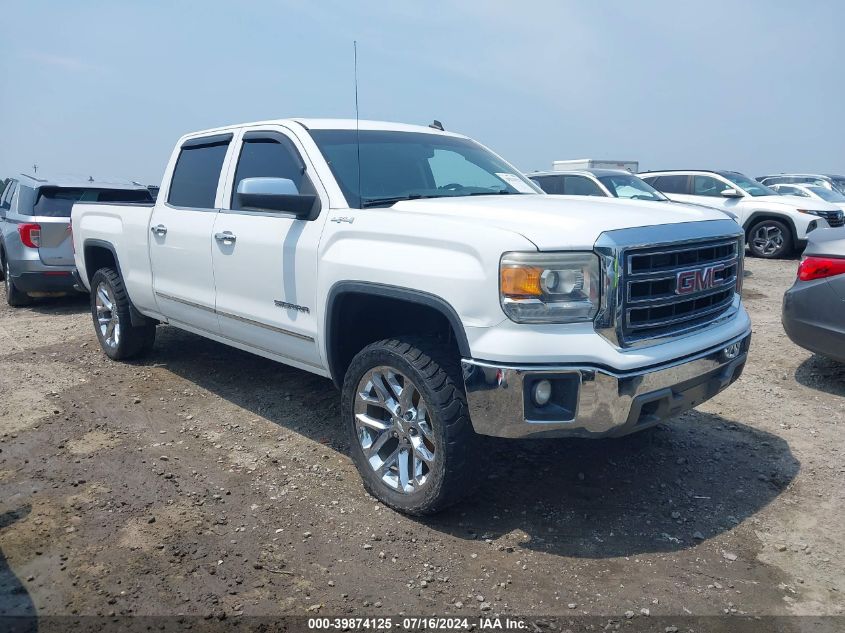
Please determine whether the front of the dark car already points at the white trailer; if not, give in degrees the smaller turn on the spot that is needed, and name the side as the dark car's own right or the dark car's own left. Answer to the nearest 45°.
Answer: approximately 45° to the dark car's own left

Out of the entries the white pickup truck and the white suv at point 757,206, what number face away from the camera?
0

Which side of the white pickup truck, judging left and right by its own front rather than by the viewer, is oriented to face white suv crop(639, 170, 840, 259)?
left

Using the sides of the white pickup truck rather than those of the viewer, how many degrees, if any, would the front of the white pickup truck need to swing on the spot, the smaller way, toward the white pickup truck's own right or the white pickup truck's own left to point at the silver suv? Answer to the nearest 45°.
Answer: approximately 180°

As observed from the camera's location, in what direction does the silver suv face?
facing away from the viewer and to the left of the viewer

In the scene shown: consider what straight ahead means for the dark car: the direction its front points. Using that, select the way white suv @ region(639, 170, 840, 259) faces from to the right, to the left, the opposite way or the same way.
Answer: to the right

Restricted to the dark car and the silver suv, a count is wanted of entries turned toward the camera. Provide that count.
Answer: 0

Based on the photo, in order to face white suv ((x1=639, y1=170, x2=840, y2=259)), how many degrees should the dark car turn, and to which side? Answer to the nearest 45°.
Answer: approximately 45° to its left

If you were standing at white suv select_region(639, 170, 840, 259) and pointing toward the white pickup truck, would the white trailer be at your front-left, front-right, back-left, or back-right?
back-right

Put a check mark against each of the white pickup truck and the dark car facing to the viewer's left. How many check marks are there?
0

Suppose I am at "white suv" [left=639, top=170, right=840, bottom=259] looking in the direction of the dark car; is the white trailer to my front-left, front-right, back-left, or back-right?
back-right

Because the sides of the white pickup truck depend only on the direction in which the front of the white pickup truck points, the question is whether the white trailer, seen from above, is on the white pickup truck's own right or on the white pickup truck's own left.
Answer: on the white pickup truck's own left
